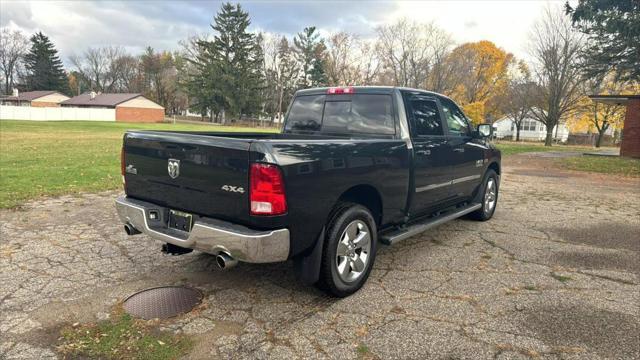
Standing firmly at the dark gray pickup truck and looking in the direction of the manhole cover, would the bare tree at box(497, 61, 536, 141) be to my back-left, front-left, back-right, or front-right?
back-right

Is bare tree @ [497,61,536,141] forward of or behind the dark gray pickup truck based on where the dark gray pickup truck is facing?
forward

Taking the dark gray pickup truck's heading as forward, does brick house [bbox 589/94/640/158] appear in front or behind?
in front

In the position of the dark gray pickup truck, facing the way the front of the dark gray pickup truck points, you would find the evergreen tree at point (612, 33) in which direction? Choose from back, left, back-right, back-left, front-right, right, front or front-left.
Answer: front

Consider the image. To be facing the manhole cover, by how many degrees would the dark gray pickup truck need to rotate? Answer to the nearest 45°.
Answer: approximately 135° to its left

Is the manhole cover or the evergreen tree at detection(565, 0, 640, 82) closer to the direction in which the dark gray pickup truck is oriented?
the evergreen tree

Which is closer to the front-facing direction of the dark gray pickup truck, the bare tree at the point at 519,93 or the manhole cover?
the bare tree

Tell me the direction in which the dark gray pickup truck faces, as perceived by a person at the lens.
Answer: facing away from the viewer and to the right of the viewer
